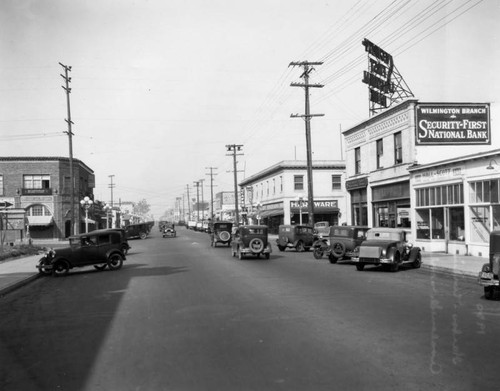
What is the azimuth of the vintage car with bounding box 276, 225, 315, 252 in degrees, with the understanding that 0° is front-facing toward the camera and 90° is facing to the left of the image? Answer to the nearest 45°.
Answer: approximately 225°

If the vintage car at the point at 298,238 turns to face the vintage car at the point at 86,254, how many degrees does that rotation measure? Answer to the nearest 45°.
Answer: approximately 180°

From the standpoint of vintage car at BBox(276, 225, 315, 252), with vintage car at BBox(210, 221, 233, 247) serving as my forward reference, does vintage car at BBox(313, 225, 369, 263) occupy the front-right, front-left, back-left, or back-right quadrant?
back-left

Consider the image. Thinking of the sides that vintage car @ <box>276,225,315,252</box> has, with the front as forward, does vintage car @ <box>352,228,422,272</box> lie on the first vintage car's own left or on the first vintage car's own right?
on the first vintage car's own right

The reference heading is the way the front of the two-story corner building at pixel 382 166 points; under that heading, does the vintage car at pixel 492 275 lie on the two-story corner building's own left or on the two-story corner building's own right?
on the two-story corner building's own left

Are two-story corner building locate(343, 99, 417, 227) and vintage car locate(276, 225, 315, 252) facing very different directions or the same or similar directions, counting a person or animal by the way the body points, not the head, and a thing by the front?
very different directions
